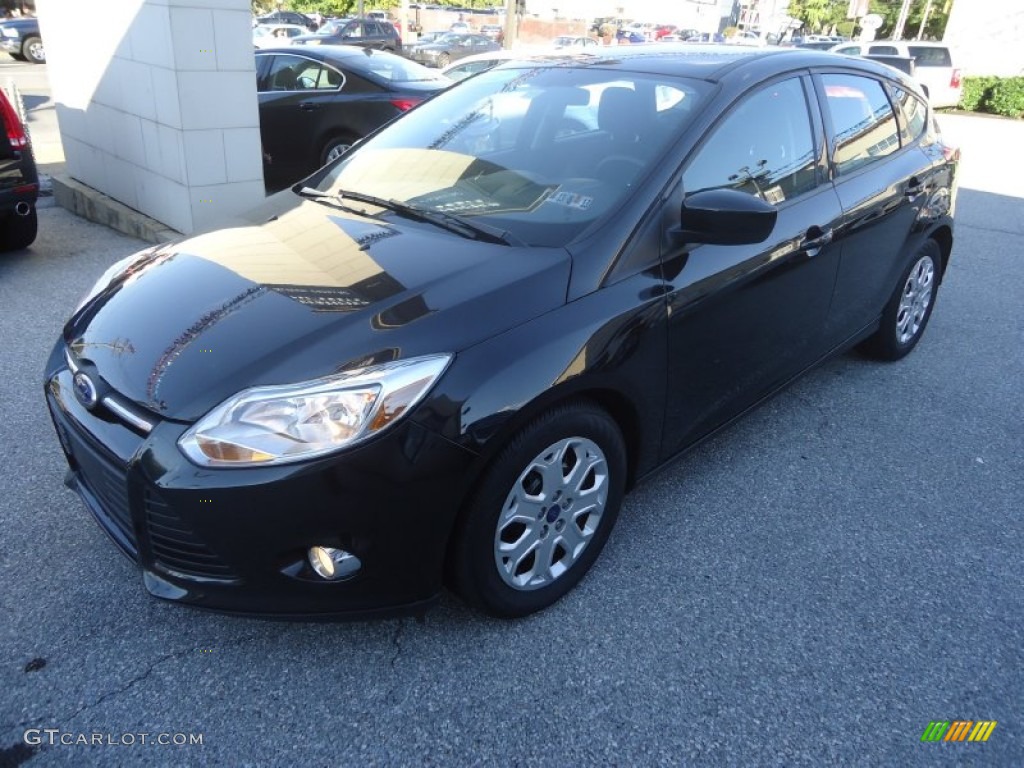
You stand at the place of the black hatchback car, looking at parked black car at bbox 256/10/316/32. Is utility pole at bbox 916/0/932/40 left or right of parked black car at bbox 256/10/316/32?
right

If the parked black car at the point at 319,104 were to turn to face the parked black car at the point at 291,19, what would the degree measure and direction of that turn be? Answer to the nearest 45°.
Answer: approximately 45° to its right

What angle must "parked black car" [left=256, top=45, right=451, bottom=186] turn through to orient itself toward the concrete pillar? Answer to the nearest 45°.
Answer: approximately 90° to its left

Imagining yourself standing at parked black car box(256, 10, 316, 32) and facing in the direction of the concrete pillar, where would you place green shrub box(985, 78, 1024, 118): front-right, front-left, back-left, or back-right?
front-left

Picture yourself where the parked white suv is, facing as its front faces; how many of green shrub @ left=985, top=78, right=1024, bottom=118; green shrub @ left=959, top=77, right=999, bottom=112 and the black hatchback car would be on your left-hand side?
1

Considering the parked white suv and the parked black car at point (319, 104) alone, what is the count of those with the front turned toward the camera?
0

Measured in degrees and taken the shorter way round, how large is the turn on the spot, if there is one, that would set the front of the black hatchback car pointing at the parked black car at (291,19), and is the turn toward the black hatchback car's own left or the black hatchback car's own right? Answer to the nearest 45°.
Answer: approximately 135° to the black hatchback car's own right

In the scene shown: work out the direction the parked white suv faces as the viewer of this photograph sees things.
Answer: facing to the left of the viewer

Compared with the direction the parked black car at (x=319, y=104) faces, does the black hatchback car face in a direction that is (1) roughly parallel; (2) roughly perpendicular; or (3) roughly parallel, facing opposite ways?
roughly perpendicular

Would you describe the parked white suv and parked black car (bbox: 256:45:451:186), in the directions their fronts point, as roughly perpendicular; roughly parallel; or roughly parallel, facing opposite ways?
roughly parallel

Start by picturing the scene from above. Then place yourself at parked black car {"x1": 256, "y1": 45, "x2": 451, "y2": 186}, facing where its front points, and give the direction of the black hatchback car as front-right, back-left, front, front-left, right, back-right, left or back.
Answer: back-left

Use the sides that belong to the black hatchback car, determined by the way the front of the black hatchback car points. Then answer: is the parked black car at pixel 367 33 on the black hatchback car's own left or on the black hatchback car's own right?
on the black hatchback car's own right

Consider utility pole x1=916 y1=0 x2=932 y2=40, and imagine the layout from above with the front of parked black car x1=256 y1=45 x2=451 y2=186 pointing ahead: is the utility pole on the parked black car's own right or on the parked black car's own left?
on the parked black car's own right

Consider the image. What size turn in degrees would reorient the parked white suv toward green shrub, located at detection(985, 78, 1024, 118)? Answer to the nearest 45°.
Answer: approximately 135° to its right

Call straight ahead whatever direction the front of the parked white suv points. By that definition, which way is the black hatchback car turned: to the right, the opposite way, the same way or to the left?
to the left

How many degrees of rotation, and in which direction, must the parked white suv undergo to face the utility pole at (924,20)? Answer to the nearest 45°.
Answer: approximately 90° to its right
